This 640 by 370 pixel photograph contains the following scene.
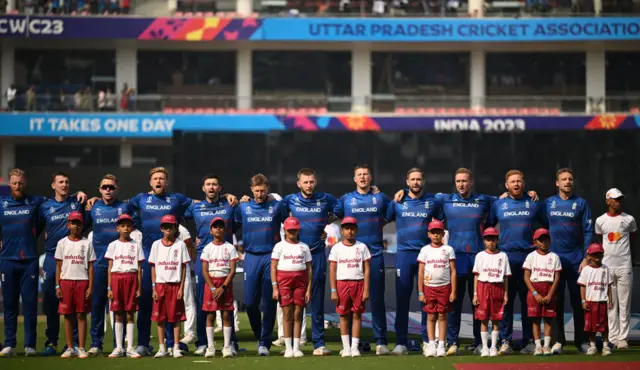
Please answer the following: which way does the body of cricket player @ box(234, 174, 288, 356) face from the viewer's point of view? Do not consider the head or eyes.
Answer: toward the camera

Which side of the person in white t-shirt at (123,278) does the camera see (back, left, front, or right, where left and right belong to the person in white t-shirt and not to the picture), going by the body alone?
front

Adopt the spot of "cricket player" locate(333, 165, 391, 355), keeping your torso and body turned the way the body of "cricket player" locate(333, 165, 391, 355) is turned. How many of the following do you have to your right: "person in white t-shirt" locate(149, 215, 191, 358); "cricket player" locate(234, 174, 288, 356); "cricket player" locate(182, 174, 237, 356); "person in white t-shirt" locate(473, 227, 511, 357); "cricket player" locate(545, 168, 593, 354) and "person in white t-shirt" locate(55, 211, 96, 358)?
4

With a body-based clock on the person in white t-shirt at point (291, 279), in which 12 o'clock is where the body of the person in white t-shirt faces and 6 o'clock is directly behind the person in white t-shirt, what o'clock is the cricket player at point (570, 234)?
The cricket player is roughly at 9 o'clock from the person in white t-shirt.

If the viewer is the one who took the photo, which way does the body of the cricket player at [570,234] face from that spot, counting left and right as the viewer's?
facing the viewer

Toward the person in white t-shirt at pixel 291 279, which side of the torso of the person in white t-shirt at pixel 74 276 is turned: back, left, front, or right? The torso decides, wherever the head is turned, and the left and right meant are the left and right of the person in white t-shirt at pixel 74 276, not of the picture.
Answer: left

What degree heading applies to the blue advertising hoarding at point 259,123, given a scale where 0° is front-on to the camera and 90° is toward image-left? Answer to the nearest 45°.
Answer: approximately 0°
